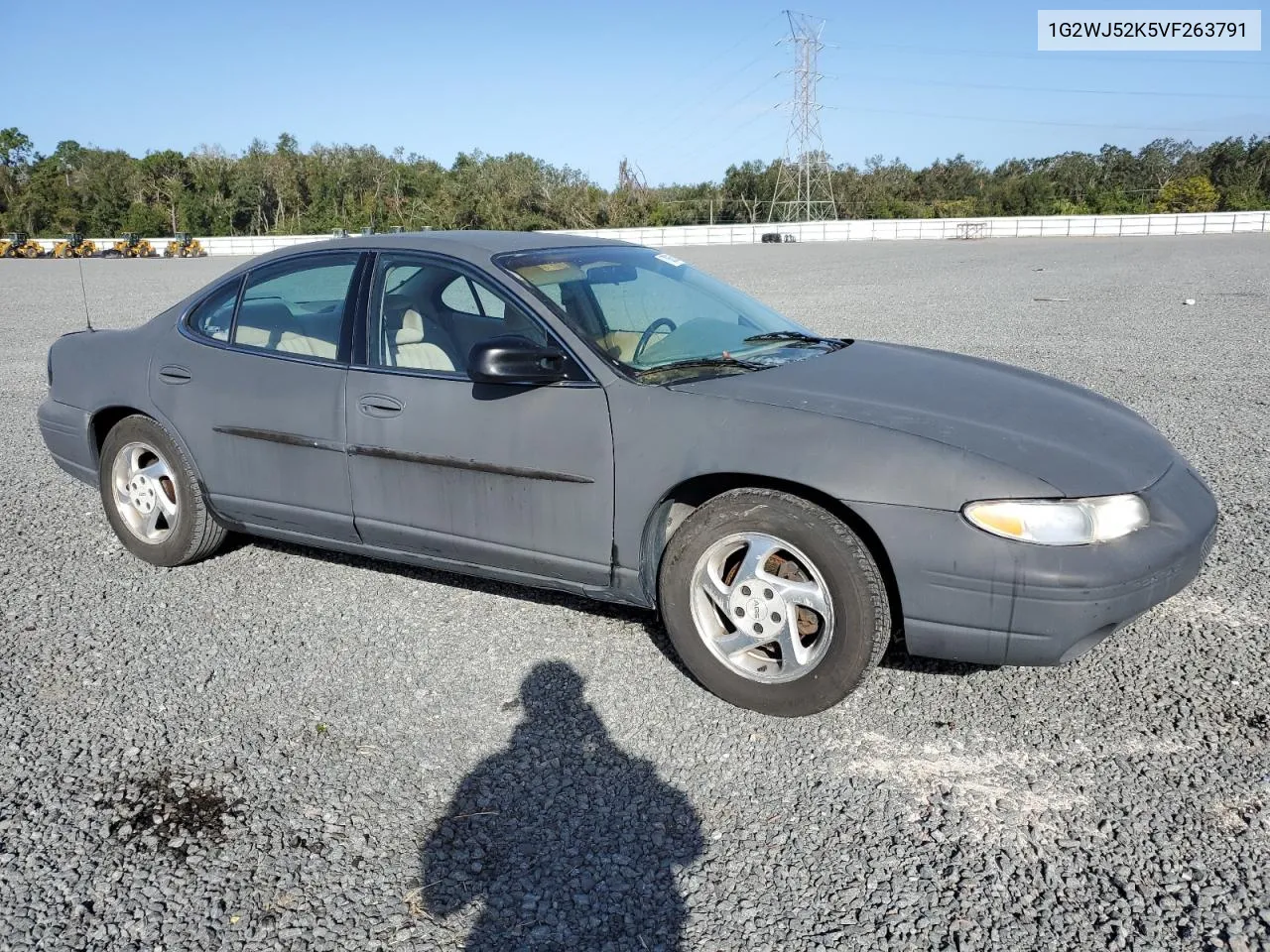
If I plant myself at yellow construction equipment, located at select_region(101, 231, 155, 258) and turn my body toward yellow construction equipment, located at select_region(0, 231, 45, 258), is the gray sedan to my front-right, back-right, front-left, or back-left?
back-left

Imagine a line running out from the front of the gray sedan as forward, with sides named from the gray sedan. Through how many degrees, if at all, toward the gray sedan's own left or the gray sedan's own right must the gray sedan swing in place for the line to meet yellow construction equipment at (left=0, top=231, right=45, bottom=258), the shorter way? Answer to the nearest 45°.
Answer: approximately 180°

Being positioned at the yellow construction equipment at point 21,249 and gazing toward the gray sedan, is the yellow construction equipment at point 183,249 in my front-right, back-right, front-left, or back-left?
front-left
